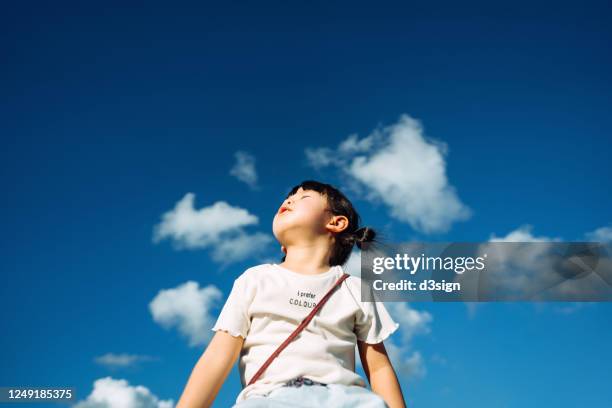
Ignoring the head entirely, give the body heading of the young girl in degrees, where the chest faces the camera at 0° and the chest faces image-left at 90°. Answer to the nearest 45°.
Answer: approximately 0°
